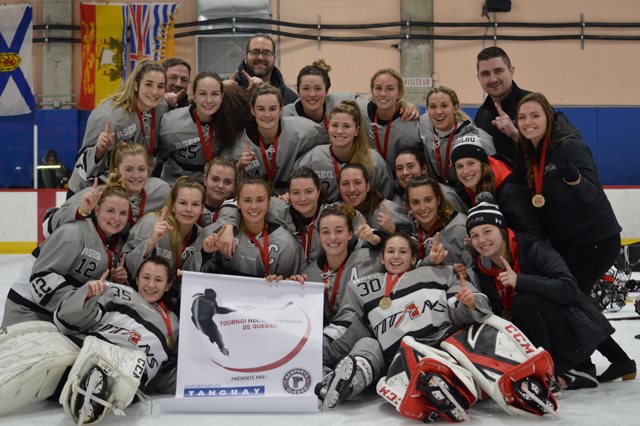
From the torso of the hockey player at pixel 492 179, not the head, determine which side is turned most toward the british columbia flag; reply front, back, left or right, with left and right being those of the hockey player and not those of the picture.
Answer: right

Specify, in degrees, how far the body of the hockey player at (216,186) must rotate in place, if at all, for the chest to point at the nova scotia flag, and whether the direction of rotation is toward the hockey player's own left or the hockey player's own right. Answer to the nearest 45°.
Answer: approximately 180°

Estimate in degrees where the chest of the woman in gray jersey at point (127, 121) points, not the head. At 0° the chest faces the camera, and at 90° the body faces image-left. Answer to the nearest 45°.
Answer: approximately 315°

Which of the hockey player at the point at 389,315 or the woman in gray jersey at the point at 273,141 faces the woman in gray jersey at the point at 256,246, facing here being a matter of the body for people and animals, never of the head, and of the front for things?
the woman in gray jersey at the point at 273,141

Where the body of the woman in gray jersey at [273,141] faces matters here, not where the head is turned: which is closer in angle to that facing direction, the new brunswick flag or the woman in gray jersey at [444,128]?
the woman in gray jersey

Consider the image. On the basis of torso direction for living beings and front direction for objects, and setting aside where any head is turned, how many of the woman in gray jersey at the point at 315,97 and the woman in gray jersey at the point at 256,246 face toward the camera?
2

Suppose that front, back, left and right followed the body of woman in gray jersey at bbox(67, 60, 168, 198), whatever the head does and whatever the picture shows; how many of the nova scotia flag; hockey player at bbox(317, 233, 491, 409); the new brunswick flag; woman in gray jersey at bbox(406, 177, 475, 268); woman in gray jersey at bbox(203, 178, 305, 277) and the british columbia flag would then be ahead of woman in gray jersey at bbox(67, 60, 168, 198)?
3

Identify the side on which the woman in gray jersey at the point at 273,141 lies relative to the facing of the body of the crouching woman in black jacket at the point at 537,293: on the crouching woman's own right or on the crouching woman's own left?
on the crouching woman's own right
